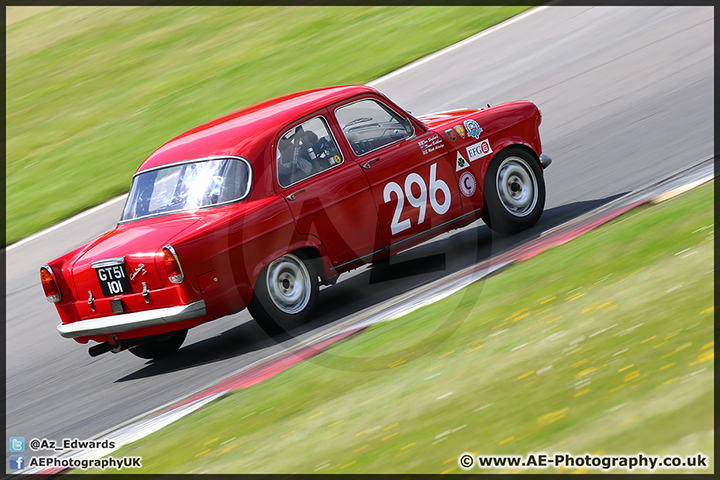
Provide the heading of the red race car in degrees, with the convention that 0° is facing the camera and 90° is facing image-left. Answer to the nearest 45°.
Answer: approximately 225°
